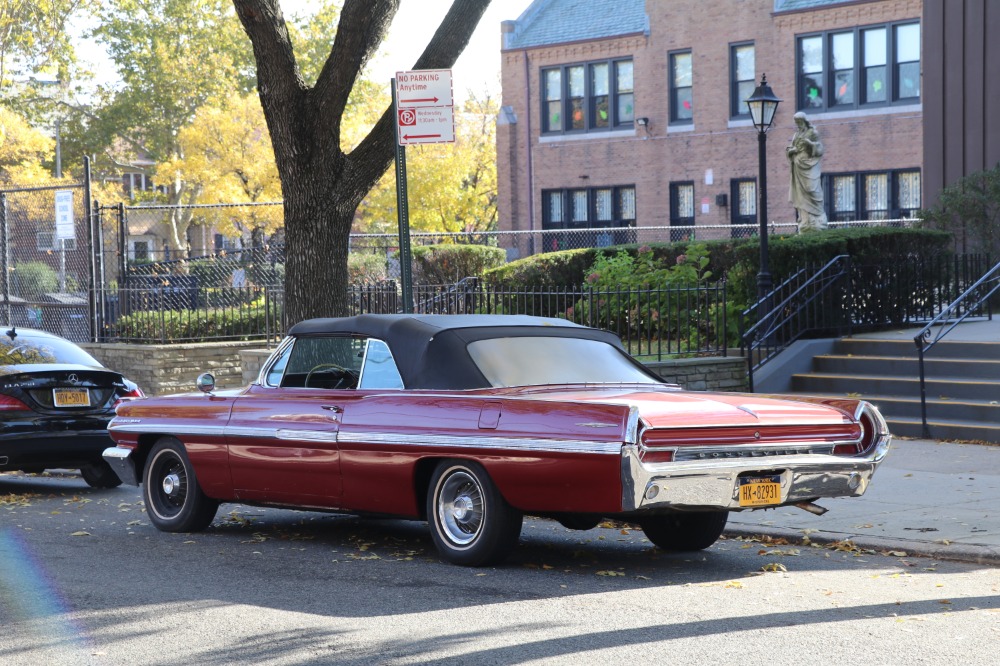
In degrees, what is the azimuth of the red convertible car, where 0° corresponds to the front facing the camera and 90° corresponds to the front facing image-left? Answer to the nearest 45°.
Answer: approximately 135°

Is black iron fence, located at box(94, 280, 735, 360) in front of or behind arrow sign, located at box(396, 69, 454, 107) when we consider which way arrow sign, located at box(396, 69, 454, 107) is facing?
behind

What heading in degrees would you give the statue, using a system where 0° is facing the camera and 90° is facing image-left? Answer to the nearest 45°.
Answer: approximately 45°

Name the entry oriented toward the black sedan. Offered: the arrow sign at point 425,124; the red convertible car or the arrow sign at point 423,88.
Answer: the red convertible car

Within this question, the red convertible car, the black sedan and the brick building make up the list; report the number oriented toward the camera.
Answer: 1

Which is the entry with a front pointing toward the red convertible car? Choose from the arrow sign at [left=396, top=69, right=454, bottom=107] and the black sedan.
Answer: the arrow sign

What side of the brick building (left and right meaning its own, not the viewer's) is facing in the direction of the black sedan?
front

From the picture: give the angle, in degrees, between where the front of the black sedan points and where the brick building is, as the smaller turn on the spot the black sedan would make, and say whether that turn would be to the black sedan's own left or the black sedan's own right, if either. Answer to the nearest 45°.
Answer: approximately 90° to the black sedan's own right

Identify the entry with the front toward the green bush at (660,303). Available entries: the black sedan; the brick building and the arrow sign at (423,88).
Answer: the brick building

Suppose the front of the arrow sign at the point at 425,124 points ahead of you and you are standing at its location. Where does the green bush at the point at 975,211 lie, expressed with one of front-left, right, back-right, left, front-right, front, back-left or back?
back-left

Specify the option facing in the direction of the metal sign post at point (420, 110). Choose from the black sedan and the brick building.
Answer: the brick building

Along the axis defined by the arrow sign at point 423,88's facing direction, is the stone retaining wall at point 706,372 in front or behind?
behind

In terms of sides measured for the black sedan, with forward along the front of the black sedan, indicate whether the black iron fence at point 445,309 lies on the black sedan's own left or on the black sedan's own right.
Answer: on the black sedan's own right

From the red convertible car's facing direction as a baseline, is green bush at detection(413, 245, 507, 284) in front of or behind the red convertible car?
in front

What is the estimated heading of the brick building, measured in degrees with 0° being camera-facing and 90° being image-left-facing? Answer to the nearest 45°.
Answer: approximately 0°

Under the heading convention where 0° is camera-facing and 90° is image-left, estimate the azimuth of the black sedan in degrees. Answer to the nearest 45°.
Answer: approximately 135°
